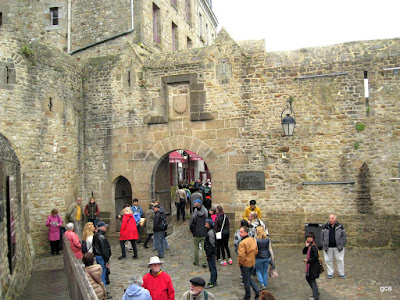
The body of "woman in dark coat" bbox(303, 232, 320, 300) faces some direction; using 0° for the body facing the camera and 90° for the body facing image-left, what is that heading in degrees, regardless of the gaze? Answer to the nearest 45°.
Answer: approximately 45°

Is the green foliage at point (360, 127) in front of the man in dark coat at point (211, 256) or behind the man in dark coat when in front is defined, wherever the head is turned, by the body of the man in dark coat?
behind

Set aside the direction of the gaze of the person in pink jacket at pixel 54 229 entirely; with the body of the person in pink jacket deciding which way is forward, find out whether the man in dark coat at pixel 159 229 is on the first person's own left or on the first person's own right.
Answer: on the first person's own left

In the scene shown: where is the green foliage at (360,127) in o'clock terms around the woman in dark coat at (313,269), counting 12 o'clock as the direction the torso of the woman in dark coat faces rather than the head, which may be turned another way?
The green foliage is roughly at 5 o'clock from the woman in dark coat.

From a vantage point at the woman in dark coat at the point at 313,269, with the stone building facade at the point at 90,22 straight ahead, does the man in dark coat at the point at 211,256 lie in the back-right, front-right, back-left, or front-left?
front-left

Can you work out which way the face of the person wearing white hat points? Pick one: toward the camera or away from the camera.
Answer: toward the camera

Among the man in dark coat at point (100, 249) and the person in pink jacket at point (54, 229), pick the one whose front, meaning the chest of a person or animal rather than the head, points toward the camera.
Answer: the person in pink jacket

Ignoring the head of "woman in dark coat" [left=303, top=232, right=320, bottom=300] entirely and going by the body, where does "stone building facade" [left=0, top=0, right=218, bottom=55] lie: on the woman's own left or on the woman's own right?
on the woman's own right
